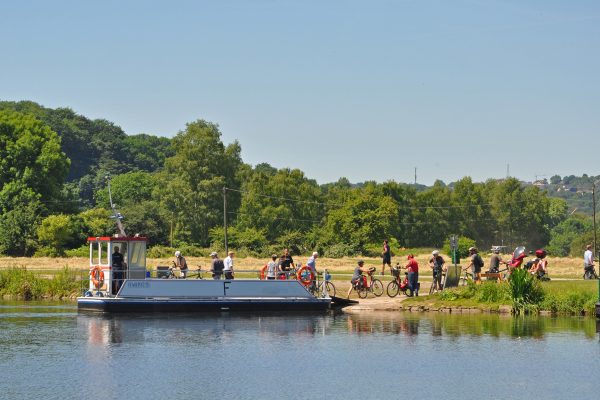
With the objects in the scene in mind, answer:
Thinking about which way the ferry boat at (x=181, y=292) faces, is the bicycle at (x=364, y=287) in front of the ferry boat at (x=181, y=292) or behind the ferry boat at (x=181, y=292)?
in front

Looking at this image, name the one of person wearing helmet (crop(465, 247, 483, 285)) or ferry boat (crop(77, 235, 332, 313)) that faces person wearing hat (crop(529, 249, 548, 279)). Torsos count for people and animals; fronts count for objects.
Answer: the ferry boat

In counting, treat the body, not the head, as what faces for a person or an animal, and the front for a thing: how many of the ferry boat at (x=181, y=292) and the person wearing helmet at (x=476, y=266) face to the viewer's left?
1

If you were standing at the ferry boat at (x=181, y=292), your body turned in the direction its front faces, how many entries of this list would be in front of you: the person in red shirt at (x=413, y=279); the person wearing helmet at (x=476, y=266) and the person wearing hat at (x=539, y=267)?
3

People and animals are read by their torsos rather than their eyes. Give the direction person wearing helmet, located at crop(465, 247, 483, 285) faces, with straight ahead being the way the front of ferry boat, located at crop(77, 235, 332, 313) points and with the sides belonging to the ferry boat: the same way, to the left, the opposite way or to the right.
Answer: the opposite way

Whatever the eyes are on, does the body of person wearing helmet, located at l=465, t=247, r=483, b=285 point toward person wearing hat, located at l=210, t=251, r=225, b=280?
yes

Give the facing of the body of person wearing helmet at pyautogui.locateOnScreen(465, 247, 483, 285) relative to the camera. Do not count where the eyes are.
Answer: to the viewer's left

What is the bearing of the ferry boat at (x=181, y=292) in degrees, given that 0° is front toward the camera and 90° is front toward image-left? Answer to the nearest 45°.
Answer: approximately 270°
